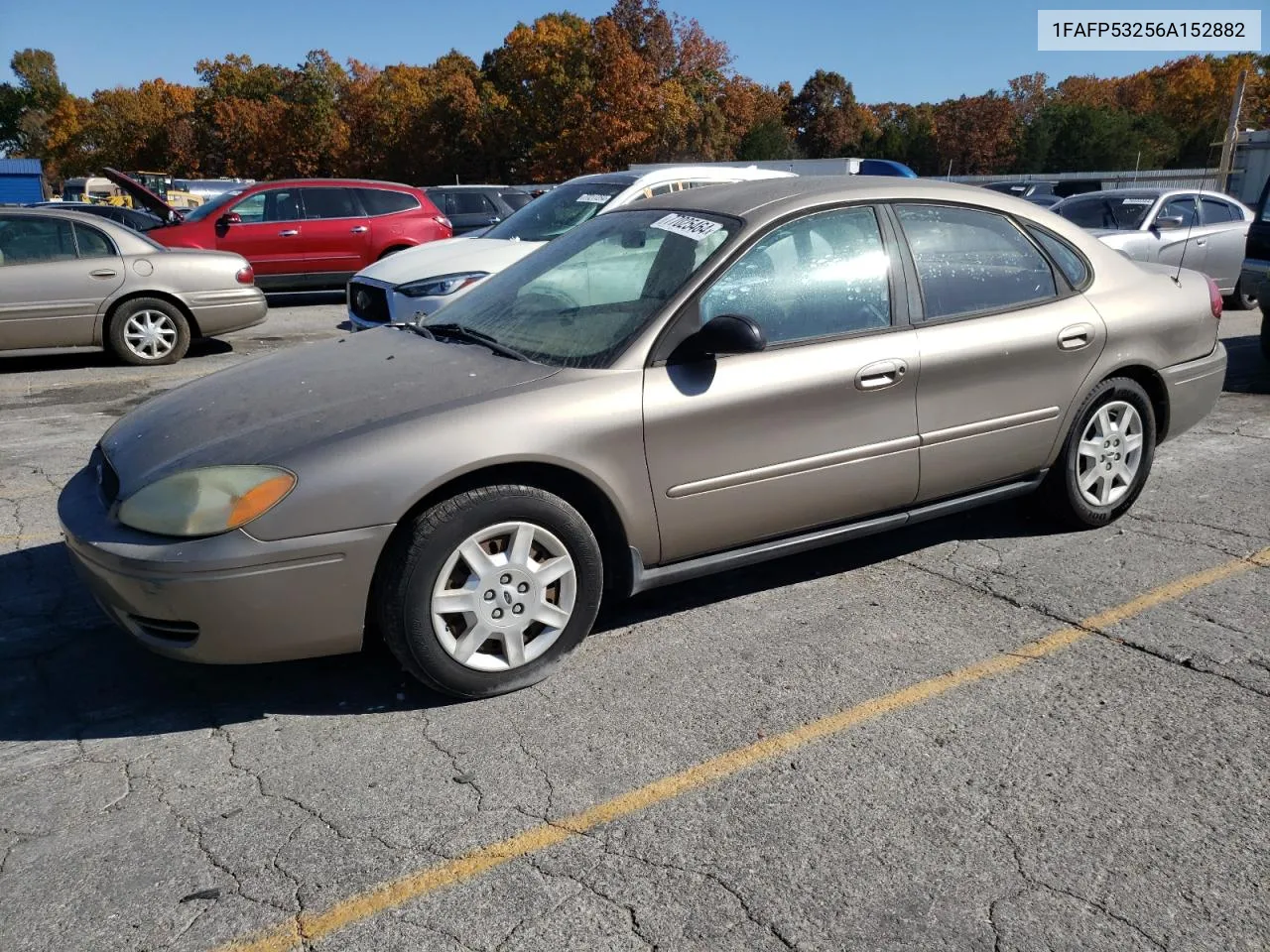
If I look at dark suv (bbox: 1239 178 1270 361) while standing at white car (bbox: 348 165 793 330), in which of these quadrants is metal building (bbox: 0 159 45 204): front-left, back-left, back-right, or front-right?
back-left

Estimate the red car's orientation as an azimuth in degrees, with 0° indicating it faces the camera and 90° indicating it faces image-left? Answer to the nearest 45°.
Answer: approximately 90°

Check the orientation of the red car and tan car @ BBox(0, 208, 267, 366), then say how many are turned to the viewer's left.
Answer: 2

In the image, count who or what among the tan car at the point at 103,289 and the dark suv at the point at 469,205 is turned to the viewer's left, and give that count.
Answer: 2

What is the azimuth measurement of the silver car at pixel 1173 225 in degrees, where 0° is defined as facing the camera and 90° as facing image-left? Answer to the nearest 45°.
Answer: approximately 45°

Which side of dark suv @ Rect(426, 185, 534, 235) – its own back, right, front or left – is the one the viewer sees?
left

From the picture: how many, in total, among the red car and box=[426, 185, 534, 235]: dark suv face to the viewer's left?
2

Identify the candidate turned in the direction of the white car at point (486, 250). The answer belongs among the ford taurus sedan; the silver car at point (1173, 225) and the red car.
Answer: the silver car

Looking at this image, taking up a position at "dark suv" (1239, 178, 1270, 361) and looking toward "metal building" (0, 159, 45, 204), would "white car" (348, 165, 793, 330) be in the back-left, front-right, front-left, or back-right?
front-left

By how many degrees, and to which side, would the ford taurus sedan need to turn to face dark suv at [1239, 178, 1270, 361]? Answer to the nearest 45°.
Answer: approximately 180°

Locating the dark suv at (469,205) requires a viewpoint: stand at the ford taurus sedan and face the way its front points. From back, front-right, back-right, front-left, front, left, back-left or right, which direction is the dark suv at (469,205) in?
back-right

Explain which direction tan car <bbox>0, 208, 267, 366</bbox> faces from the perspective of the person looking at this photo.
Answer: facing to the left of the viewer

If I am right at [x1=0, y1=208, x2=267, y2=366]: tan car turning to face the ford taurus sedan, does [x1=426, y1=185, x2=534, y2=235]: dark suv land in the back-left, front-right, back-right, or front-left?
back-left

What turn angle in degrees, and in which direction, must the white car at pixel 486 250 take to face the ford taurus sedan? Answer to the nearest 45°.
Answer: approximately 45° to its left

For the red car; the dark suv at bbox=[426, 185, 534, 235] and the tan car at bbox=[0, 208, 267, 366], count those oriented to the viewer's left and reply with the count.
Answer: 3

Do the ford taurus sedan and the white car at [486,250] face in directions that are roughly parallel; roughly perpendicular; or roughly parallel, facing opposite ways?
roughly parallel
